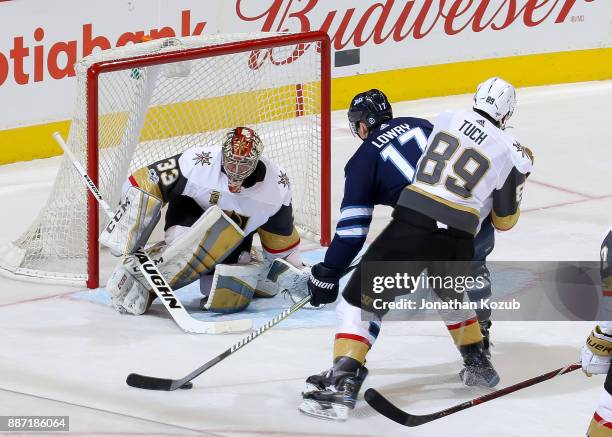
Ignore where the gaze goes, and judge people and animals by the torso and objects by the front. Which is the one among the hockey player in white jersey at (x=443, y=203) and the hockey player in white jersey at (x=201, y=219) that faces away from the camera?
the hockey player in white jersey at (x=443, y=203)

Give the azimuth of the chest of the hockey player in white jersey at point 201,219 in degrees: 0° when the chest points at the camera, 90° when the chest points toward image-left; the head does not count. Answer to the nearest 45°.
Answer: approximately 0°

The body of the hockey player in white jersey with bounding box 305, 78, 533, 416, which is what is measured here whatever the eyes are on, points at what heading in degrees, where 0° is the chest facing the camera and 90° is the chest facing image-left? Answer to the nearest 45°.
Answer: approximately 180°

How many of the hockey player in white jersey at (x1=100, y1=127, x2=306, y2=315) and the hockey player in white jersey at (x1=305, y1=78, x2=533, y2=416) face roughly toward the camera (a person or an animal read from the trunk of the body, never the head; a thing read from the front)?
1

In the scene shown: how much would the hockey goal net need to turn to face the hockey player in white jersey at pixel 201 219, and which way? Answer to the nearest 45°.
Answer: approximately 45° to its right

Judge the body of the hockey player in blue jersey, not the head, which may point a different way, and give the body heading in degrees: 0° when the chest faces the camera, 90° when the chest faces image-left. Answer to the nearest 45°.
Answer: approximately 135°

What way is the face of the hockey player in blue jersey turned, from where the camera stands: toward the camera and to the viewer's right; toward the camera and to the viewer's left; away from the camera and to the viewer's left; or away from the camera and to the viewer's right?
away from the camera and to the viewer's left
